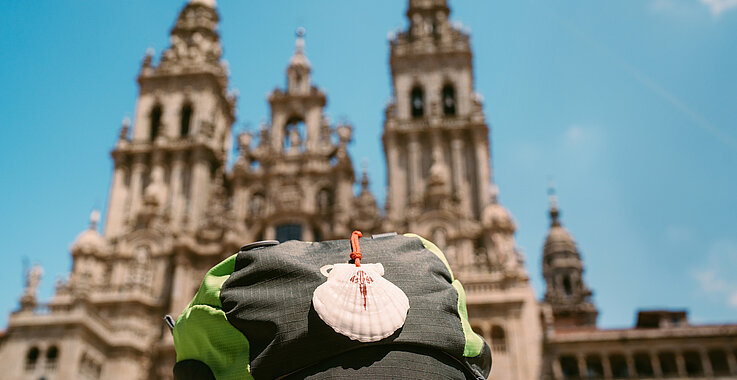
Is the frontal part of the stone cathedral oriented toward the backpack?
yes

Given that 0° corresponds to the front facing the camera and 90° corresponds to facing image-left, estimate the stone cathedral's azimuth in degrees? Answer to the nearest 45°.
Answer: approximately 0°
